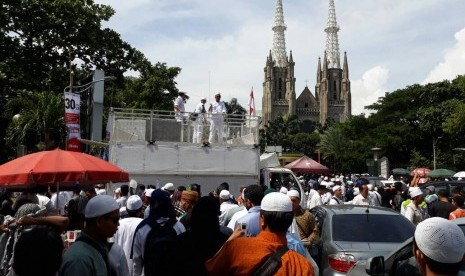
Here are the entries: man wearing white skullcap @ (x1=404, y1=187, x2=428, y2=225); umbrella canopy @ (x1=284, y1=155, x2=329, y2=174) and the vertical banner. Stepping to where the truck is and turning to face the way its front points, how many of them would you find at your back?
1

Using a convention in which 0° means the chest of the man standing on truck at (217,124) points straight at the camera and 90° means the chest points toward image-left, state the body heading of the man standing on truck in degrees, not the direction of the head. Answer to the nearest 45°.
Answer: approximately 0°

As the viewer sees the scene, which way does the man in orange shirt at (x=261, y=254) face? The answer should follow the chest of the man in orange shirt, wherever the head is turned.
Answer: away from the camera

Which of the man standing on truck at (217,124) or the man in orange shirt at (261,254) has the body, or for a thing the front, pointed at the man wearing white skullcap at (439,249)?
the man standing on truck

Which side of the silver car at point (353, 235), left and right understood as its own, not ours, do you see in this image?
back

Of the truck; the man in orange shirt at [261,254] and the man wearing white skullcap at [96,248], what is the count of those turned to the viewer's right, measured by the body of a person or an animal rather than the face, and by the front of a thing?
2

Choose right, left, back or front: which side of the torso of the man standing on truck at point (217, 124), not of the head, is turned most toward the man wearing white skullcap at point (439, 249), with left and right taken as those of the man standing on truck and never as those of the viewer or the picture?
front

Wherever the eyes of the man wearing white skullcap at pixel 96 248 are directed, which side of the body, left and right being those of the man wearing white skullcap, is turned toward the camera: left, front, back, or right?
right

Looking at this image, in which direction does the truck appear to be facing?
to the viewer's right

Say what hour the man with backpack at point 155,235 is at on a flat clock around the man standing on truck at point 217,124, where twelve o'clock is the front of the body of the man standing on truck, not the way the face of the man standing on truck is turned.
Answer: The man with backpack is roughly at 12 o'clock from the man standing on truck.

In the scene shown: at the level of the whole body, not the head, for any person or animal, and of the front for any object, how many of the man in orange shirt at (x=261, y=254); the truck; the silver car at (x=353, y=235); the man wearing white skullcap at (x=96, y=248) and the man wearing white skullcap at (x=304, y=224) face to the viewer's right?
2

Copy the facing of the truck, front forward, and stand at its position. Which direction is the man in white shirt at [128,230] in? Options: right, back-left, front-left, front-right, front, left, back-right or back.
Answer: right

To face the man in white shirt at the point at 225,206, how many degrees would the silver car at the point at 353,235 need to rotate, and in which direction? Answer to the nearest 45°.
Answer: approximately 90° to its left
